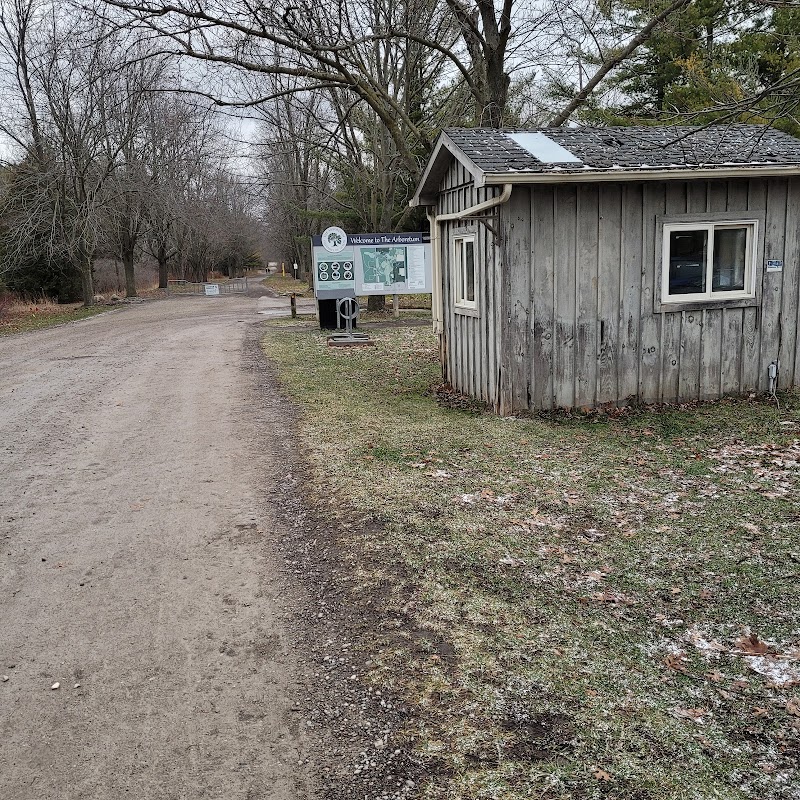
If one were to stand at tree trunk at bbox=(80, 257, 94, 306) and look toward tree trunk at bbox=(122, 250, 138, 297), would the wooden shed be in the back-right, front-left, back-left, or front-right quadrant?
back-right

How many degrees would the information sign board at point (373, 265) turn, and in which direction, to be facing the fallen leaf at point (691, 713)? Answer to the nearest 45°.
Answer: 0° — it already faces it

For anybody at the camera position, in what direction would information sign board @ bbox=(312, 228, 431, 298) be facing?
facing the viewer

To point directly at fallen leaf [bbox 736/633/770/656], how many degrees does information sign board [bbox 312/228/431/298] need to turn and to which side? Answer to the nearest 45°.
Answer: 0° — it already faces it

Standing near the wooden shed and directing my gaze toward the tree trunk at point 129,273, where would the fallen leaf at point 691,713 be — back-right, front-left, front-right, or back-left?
back-left

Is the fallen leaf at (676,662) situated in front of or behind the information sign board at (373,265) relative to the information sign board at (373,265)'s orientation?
in front

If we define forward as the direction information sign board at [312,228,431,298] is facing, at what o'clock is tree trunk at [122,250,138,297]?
The tree trunk is roughly at 5 o'clock from the information sign board.

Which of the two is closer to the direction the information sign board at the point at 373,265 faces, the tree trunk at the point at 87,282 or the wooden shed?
the wooden shed

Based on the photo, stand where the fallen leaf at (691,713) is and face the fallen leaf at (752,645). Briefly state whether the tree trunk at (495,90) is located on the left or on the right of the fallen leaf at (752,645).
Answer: left

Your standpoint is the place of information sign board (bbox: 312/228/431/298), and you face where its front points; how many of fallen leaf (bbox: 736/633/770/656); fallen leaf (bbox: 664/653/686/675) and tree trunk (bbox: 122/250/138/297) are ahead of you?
2
